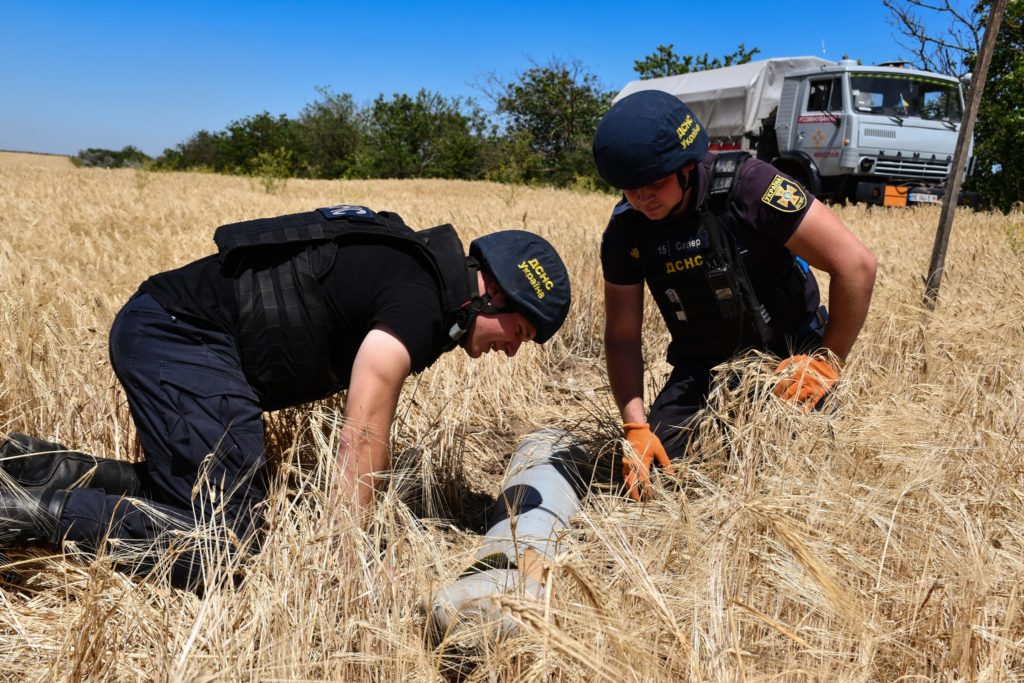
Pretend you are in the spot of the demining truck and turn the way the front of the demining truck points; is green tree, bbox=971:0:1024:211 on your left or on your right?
on your left

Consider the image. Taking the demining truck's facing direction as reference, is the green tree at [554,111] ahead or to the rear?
to the rear

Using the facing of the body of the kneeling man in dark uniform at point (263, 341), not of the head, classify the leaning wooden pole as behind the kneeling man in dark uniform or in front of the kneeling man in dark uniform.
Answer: in front

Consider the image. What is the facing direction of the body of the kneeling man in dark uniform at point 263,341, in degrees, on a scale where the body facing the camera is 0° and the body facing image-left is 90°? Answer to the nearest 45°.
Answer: approximately 270°

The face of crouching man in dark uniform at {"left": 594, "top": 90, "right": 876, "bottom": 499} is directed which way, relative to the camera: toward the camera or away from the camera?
toward the camera

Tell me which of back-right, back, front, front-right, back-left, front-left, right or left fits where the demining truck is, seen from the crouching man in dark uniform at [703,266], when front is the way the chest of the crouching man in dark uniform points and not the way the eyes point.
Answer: back-right

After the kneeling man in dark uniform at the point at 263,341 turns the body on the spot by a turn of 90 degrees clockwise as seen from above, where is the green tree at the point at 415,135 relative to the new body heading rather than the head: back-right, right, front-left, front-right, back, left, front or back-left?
back

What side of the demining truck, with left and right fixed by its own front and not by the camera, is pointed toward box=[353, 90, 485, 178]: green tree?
back

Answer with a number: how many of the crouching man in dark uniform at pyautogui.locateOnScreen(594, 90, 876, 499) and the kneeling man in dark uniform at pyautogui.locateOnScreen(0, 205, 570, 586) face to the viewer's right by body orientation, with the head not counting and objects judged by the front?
1

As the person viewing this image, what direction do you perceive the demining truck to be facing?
facing the viewer and to the right of the viewer
